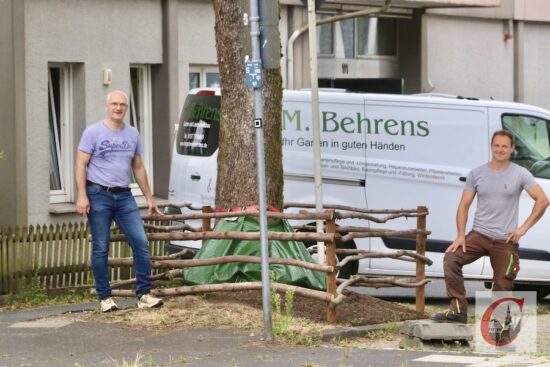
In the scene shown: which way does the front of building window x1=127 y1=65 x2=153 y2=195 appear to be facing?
toward the camera

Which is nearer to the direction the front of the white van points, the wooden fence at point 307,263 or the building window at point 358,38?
the building window

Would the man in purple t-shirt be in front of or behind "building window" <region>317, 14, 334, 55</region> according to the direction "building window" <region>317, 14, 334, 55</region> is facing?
in front

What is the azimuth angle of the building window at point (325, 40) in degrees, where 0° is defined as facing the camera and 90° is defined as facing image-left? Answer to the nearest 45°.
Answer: approximately 0°

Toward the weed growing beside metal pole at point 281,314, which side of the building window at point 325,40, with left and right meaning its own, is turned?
front

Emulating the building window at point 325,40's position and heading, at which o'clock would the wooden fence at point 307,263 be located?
The wooden fence is roughly at 12 o'clock from the building window.

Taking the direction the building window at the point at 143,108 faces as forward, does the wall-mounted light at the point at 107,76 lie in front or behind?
in front

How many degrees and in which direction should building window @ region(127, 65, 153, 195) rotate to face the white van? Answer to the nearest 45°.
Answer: approximately 45° to its left

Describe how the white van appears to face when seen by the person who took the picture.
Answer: facing away from the viewer and to the right of the viewer

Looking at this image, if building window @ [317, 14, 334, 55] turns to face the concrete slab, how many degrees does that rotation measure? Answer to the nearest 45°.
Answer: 0° — it already faces it

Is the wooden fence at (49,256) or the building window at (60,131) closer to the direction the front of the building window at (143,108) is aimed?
the wooden fence

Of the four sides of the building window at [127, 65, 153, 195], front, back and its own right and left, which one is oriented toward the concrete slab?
front

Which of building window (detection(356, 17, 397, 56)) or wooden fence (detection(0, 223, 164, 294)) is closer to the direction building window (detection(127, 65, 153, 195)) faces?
the wooden fence
